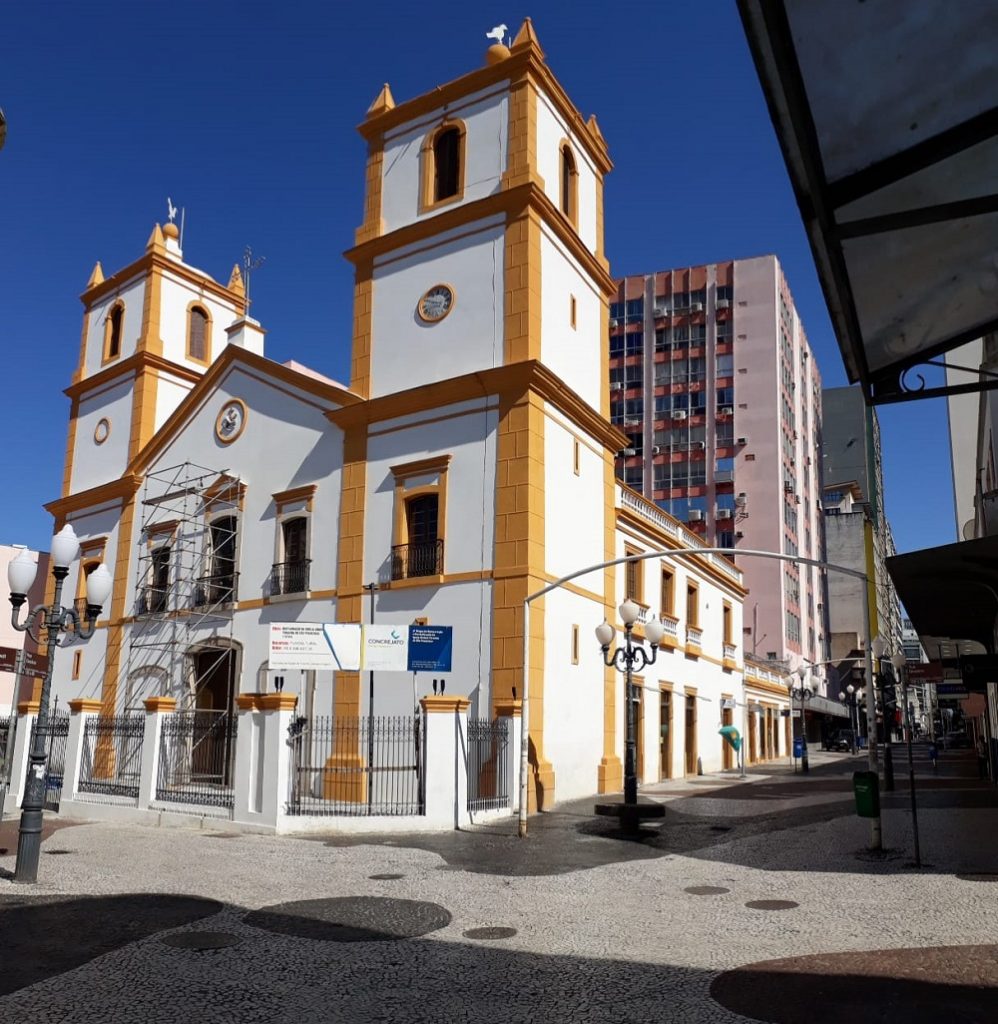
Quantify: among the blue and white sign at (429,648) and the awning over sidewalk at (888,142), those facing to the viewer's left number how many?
1

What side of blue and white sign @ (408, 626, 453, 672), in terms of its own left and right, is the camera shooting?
front

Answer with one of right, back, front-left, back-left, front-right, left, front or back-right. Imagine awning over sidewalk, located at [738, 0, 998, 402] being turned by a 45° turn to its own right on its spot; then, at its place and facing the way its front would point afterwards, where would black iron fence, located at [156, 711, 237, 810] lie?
front

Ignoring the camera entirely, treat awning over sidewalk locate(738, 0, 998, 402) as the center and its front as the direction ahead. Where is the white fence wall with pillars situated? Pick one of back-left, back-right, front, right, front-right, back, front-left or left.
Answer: front-right

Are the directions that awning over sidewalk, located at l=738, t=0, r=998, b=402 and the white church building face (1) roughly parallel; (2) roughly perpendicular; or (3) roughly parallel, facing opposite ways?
roughly perpendicular

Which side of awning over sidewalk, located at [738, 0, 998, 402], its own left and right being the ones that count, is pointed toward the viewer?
left

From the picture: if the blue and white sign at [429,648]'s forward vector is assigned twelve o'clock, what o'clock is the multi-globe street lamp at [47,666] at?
The multi-globe street lamp is roughly at 1 o'clock from the blue and white sign.

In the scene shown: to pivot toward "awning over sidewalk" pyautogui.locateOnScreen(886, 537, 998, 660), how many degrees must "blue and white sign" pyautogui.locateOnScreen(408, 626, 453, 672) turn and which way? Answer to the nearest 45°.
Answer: approximately 45° to its left

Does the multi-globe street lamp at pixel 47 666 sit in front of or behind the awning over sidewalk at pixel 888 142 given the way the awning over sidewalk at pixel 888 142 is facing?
in front

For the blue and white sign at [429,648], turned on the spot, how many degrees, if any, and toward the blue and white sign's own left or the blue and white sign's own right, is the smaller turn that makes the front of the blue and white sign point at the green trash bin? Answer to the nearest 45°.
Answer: approximately 45° to the blue and white sign's own left

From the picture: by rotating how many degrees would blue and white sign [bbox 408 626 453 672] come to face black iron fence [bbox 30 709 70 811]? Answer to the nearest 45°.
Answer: approximately 135° to its right

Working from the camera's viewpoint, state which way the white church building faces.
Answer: facing the viewer and to the left of the viewer

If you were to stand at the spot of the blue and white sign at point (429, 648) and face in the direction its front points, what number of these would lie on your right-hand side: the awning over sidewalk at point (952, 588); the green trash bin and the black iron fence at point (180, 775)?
1
